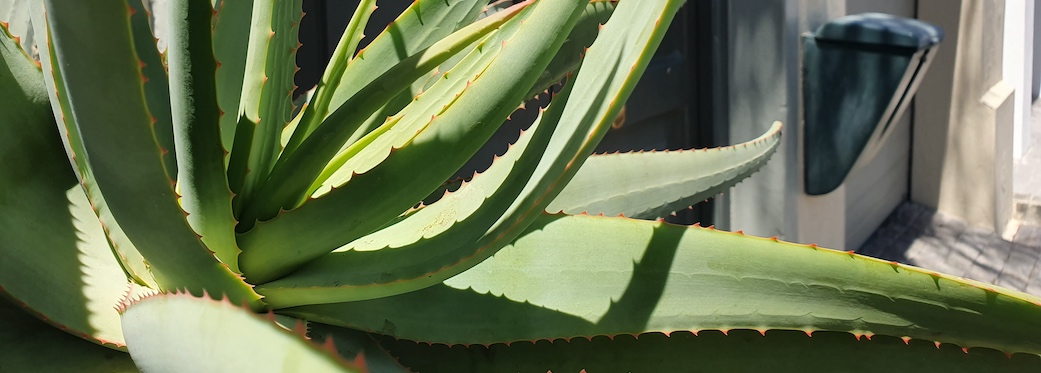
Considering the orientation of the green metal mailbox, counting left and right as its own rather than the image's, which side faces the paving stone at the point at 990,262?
left

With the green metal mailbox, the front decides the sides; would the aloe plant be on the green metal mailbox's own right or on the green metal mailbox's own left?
on the green metal mailbox's own right

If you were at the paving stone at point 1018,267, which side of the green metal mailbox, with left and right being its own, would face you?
left
